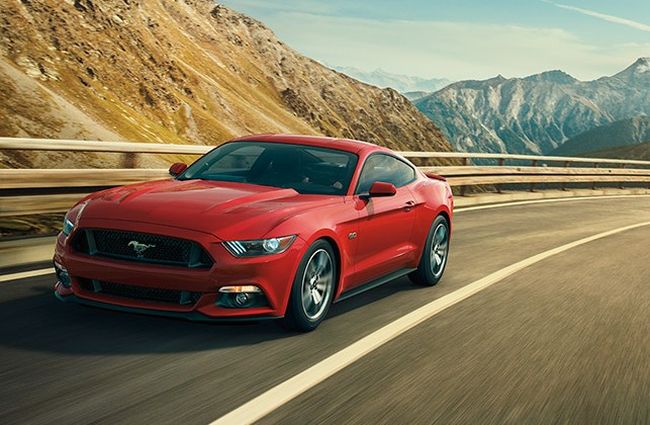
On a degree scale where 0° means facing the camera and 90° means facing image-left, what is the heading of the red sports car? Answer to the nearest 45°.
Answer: approximately 45°
